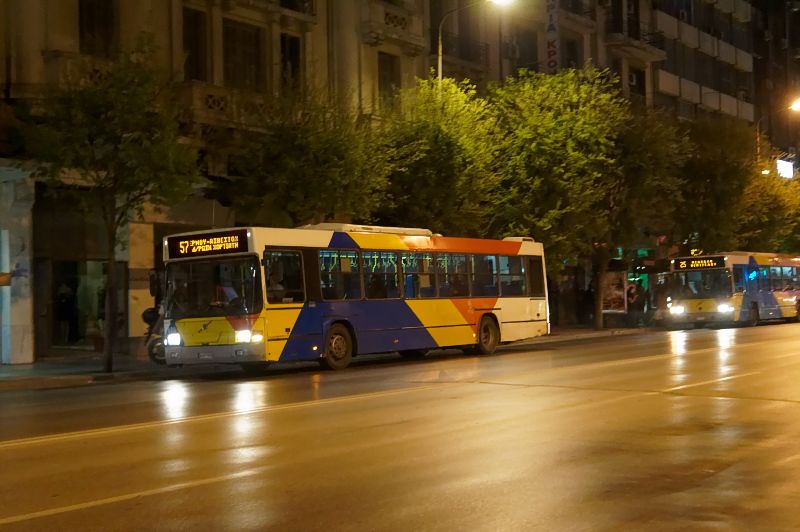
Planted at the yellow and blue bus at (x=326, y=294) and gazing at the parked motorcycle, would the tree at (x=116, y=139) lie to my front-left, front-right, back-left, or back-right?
front-left

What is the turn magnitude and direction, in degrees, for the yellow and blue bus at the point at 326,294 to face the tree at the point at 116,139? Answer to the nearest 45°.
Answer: approximately 45° to its right

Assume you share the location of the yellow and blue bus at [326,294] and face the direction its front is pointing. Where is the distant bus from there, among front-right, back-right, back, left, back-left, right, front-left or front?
back

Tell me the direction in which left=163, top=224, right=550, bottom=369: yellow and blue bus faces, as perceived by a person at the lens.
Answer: facing the viewer and to the left of the viewer

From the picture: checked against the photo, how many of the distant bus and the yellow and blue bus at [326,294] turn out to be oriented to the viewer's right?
0

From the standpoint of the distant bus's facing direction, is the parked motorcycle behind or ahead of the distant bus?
ahead

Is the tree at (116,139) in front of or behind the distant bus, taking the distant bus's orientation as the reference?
in front

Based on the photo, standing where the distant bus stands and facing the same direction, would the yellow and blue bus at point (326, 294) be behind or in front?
in front
